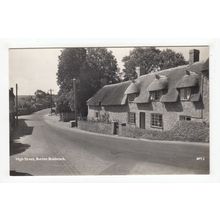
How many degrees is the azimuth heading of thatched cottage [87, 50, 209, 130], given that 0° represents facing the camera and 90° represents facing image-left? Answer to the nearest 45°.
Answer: approximately 45°

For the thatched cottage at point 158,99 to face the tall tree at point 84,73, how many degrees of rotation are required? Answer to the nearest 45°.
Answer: approximately 45° to its right

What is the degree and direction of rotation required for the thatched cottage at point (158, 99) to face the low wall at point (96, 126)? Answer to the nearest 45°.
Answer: approximately 45° to its right
